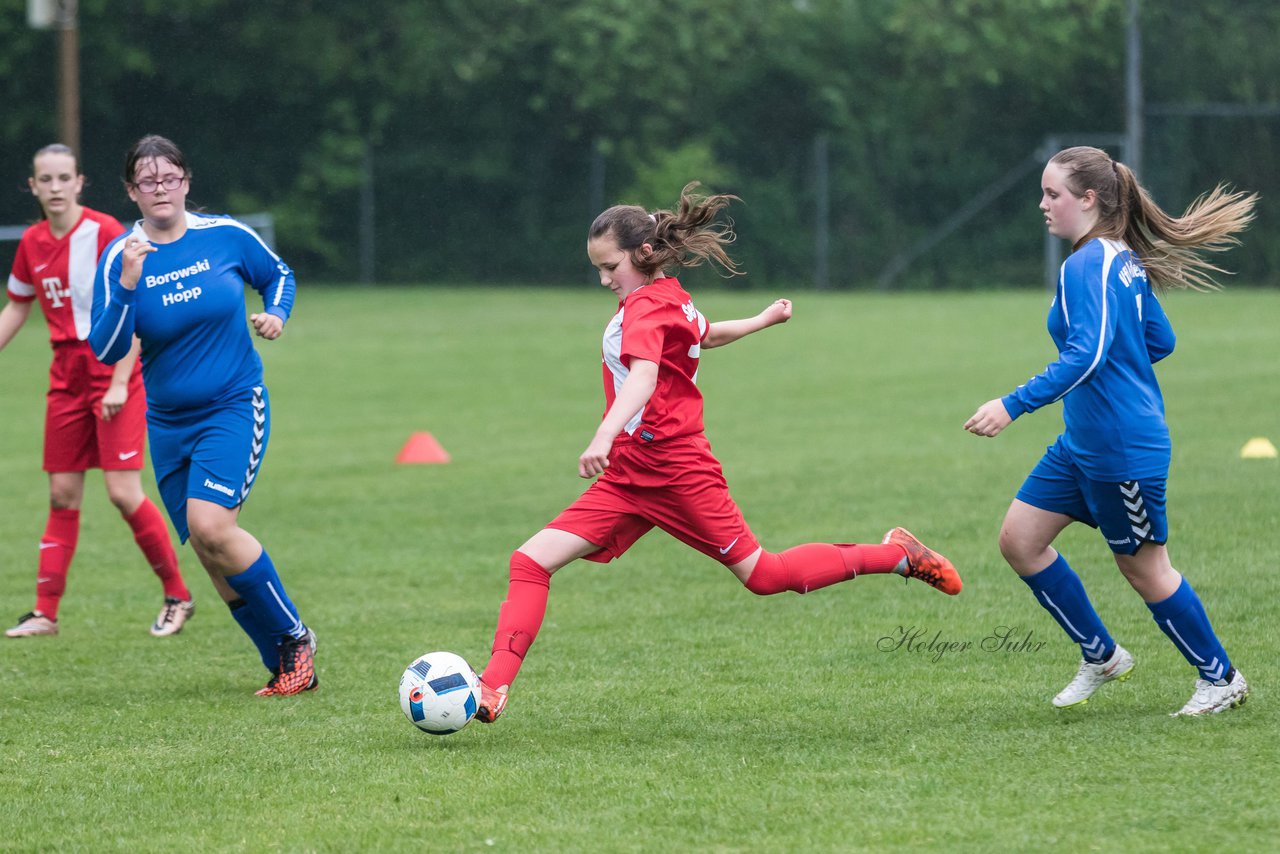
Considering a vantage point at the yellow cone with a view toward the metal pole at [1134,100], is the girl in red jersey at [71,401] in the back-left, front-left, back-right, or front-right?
back-left

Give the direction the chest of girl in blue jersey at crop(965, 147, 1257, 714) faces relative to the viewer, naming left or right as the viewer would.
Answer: facing to the left of the viewer

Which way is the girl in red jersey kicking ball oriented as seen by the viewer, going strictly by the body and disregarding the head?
to the viewer's left

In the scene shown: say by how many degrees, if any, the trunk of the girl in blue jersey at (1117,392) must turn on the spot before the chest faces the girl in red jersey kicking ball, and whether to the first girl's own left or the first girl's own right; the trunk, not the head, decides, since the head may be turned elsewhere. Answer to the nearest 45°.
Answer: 0° — they already face them

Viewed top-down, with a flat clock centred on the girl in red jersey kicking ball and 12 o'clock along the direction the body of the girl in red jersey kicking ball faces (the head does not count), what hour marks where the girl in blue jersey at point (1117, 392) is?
The girl in blue jersey is roughly at 6 o'clock from the girl in red jersey kicking ball.

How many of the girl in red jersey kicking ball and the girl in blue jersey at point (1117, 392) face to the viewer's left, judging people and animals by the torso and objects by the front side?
2

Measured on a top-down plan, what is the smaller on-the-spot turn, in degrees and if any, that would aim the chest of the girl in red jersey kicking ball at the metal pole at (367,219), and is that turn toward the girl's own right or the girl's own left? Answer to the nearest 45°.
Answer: approximately 90° to the girl's own right

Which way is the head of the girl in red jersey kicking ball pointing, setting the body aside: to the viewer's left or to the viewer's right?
to the viewer's left

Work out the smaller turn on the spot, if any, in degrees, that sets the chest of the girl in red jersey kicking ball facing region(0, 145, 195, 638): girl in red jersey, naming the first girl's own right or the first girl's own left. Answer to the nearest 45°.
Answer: approximately 45° to the first girl's own right

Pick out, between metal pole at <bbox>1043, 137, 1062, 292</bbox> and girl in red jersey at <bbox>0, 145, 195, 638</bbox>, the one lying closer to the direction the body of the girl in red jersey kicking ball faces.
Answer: the girl in red jersey

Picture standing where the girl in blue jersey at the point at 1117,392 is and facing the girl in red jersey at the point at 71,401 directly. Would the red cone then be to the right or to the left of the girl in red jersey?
right

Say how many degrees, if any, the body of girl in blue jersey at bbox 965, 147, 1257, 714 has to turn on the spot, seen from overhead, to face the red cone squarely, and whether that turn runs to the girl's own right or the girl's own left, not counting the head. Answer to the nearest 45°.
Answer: approximately 45° to the girl's own right
